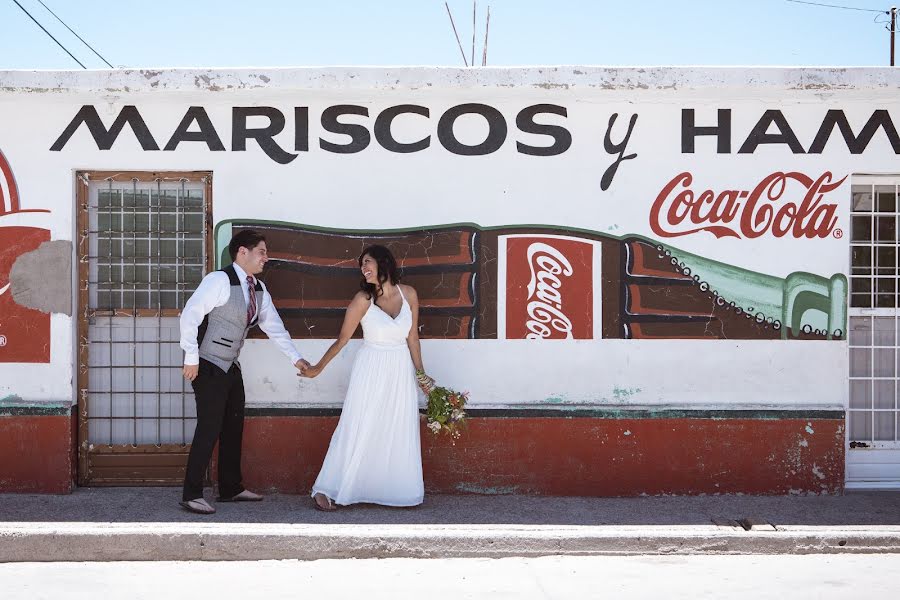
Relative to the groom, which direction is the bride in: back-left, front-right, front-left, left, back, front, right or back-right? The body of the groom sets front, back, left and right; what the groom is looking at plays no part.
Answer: front-left

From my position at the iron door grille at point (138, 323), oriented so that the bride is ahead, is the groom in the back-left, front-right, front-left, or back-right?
front-right

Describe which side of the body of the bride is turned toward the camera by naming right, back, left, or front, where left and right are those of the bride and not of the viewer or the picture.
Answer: front

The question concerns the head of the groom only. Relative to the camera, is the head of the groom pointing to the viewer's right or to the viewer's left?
to the viewer's right

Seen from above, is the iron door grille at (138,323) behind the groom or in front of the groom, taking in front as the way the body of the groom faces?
behind

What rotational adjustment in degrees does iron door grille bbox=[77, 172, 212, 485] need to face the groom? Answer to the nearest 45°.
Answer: approximately 45° to its left

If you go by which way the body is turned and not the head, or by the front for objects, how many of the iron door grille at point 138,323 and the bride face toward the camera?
2

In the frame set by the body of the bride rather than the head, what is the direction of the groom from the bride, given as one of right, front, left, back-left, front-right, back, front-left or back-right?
right

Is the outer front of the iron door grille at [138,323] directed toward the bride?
no
